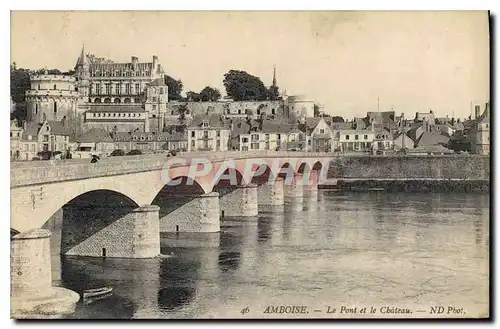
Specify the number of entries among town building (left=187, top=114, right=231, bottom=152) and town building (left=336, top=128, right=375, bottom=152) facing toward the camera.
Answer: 2

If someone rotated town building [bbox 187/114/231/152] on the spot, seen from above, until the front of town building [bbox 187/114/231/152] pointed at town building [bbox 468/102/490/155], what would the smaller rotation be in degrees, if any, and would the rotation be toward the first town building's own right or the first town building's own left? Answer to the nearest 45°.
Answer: approximately 45° to the first town building's own left

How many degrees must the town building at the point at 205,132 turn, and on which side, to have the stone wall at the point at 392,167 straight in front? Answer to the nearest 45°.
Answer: approximately 135° to its left

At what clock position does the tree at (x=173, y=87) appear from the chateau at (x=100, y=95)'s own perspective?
The tree is roughly at 9 o'clock from the chateau.
